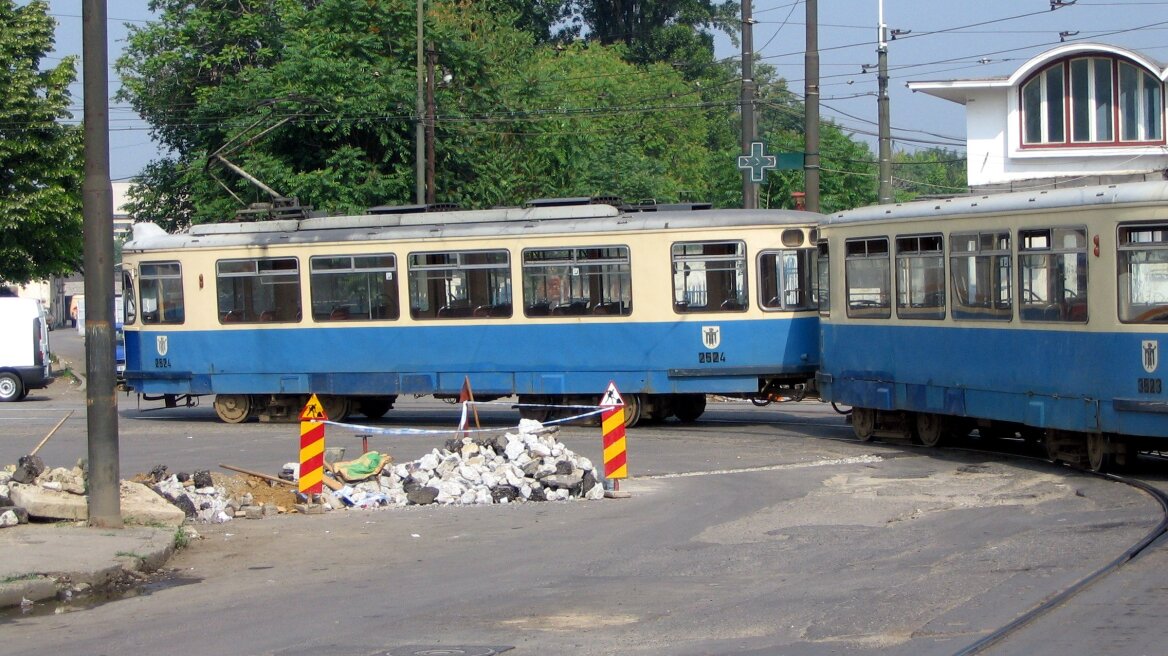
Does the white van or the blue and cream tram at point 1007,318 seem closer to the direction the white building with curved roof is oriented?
the blue and cream tram

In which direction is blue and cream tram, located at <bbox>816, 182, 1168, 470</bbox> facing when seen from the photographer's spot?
facing away from the viewer and to the left of the viewer

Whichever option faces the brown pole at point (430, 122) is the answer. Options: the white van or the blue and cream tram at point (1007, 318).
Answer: the blue and cream tram

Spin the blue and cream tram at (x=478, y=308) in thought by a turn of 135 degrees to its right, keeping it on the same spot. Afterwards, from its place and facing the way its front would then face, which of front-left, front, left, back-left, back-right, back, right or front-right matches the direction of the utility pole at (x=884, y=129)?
front

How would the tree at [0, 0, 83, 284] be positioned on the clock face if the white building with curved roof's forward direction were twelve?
The tree is roughly at 2 o'clock from the white building with curved roof.

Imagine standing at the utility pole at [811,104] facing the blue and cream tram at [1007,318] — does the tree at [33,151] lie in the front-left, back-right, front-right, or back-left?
back-right

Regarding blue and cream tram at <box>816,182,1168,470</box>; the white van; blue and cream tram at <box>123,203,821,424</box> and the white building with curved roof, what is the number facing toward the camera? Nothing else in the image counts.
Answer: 1

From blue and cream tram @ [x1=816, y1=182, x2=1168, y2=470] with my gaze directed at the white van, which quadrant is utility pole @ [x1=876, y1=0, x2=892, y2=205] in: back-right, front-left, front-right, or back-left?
front-right

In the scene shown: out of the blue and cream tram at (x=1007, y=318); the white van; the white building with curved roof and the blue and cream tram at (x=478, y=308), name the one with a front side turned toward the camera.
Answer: the white building with curved roof

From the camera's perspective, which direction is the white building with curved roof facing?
toward the camera
